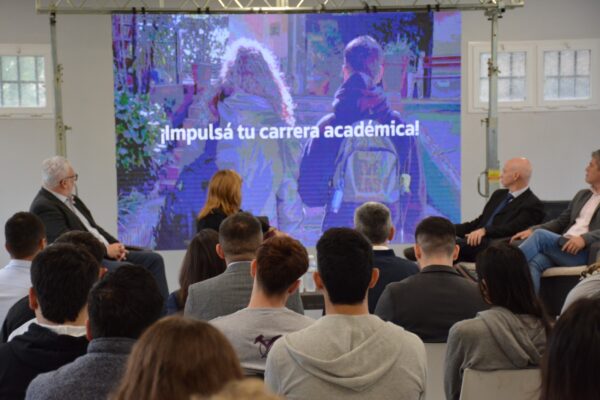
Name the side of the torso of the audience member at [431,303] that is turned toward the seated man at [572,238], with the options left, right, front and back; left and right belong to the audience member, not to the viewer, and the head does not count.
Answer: front

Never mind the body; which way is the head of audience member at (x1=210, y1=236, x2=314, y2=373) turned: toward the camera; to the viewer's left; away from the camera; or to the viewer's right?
away from the camera

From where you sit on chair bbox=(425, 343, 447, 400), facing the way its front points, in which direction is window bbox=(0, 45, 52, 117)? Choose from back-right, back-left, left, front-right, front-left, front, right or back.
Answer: front-left

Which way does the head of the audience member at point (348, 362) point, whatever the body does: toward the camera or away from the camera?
away from the camera

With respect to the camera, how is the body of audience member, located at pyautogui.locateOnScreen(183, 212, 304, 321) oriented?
away from the camera

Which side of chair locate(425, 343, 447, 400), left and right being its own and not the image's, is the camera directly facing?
back

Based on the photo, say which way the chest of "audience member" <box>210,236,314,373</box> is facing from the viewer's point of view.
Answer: away from the camera

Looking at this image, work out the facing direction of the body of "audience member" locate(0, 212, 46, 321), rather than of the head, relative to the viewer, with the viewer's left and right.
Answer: facing away from the viewer and to the right of the viewer

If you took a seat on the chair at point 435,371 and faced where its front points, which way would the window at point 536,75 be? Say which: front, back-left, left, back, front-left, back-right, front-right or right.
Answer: front

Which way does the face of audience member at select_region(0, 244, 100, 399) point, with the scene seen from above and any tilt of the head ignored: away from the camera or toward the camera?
away from the camera

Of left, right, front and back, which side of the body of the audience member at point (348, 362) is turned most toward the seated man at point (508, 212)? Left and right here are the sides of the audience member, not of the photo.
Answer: front

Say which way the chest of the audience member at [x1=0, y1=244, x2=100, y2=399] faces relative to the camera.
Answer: away from the camera

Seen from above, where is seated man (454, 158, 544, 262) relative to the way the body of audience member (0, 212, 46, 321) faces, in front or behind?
in front

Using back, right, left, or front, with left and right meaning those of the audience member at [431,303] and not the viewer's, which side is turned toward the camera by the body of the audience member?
back

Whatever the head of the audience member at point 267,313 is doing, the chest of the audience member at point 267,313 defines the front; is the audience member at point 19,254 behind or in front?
in front

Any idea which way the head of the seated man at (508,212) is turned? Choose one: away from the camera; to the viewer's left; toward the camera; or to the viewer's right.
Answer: to the viewer's left

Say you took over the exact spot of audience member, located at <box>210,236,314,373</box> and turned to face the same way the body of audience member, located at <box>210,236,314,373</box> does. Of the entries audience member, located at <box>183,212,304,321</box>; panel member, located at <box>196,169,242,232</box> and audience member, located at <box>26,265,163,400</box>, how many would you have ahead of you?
2

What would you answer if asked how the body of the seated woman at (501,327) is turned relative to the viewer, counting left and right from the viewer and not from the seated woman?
facing away from the viewer and to the left of the viewer

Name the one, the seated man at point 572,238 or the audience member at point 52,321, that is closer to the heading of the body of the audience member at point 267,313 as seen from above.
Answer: the seated man
